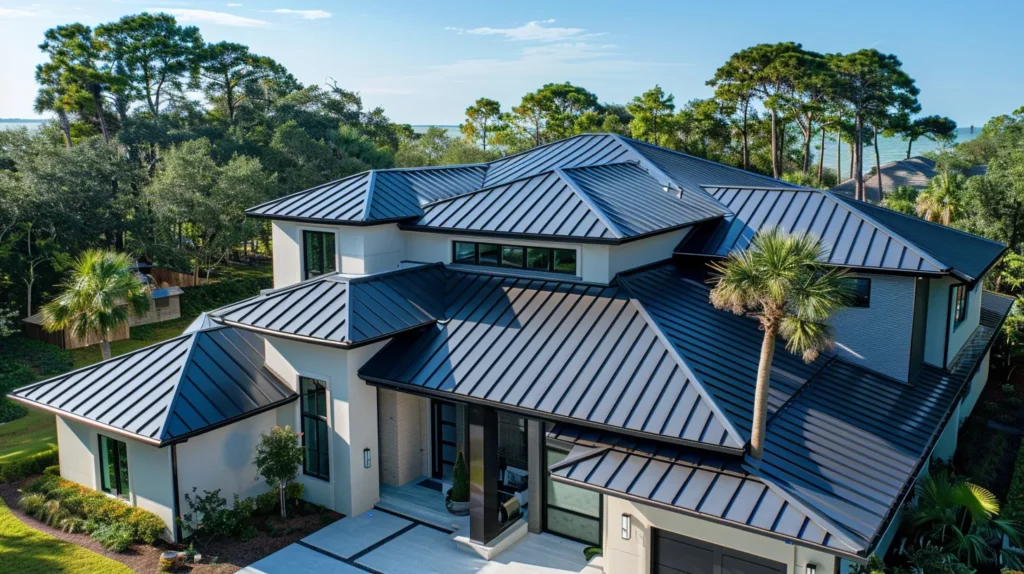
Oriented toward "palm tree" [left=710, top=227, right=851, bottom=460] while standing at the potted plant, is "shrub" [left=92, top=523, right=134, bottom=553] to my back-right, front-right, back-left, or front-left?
back-right

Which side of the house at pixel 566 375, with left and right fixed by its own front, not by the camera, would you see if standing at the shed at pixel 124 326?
right

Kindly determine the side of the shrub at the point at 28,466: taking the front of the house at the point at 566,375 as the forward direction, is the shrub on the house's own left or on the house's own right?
on the house's own right

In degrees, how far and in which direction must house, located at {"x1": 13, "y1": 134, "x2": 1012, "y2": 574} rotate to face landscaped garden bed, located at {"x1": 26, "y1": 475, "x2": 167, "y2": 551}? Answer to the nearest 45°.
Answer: approximately 45° to its right

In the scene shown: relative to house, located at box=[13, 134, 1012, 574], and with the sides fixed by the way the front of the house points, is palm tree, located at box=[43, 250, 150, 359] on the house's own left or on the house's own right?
on the house's own right

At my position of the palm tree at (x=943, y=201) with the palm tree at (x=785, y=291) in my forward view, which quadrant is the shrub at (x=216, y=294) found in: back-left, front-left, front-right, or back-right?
front-right

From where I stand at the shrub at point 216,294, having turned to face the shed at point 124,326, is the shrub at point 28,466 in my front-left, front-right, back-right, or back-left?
front-left

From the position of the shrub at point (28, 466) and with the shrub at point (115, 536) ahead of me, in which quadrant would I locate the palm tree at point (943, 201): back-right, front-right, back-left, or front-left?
front-left

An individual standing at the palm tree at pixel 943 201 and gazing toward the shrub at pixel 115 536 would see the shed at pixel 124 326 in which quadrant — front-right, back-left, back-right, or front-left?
front-right

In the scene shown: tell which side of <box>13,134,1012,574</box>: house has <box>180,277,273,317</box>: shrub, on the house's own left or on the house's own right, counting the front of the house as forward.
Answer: on the house's own right

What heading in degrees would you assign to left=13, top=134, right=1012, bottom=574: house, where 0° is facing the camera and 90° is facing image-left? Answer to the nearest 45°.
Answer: approximately 45°

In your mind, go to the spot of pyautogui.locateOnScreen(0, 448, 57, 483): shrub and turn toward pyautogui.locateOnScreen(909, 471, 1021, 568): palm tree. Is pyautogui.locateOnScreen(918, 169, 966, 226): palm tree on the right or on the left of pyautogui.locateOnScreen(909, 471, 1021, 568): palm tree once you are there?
left

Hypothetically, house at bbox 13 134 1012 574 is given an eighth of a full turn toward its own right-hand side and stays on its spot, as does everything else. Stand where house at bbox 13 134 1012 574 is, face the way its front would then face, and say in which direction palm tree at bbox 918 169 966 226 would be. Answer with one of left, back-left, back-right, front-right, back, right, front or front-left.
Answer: back-right
